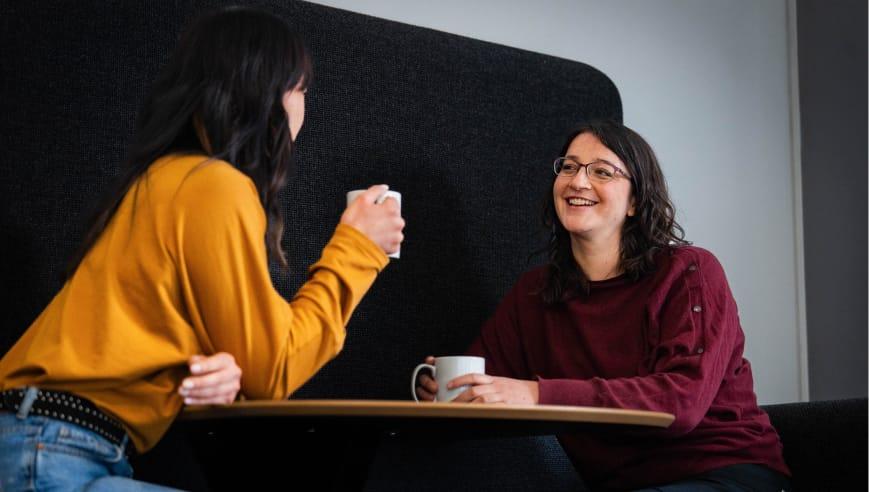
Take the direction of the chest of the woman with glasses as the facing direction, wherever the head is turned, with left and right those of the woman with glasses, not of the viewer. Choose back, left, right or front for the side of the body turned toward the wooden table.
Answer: front

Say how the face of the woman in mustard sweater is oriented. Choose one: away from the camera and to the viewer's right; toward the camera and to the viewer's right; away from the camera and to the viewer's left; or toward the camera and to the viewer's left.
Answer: away from the camera and to the viewer's right

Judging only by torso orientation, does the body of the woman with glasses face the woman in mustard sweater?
yes

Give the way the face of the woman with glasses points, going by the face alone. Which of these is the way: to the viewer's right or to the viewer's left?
to the viewer's left

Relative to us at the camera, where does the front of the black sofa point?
facing the viewer and to the right of the viewer

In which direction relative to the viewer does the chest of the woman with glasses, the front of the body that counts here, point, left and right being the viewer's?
facing the viewer and to the left of the viewer
